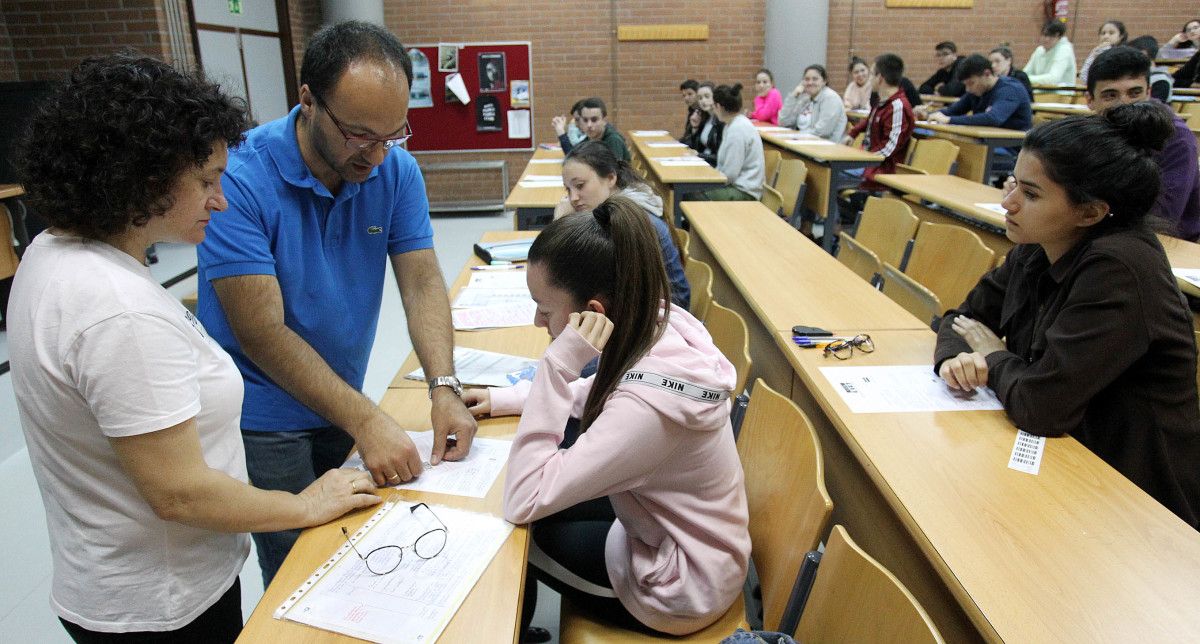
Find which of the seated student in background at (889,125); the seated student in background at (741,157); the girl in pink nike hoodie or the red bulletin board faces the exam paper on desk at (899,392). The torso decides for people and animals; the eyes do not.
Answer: the red bulletin board

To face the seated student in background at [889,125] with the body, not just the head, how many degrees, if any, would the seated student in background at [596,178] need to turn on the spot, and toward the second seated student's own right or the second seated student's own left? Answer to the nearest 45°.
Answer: approximately 180°

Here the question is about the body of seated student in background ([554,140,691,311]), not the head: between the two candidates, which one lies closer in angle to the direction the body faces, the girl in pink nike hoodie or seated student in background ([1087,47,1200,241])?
the girl in pink nike hoodie

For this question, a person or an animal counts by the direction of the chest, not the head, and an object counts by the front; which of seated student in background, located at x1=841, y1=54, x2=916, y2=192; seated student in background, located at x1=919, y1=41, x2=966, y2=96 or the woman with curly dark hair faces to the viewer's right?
the woman with curly dark hair

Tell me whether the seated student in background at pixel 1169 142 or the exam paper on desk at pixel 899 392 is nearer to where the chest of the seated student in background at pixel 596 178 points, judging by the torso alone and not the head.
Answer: the exam paper on desk

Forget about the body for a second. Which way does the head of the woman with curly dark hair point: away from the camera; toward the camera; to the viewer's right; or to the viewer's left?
to the viewer's right

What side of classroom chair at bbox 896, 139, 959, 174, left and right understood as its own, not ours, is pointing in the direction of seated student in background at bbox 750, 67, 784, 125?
right

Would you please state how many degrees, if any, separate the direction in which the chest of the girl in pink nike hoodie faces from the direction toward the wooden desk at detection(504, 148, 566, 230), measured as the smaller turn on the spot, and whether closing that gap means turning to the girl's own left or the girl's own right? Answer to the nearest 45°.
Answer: approximately 90° to the girl's own right

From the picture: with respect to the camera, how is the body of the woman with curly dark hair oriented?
to the viewer's right

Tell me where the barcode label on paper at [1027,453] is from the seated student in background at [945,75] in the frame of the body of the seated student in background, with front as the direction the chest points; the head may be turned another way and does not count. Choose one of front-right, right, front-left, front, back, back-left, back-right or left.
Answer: front-left

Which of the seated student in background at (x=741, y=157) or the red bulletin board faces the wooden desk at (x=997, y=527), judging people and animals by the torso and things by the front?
the red bulletin board

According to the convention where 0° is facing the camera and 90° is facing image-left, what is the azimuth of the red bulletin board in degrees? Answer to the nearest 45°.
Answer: approximately 0°

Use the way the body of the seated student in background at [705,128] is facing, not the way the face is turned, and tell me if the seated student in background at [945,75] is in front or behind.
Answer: behind
